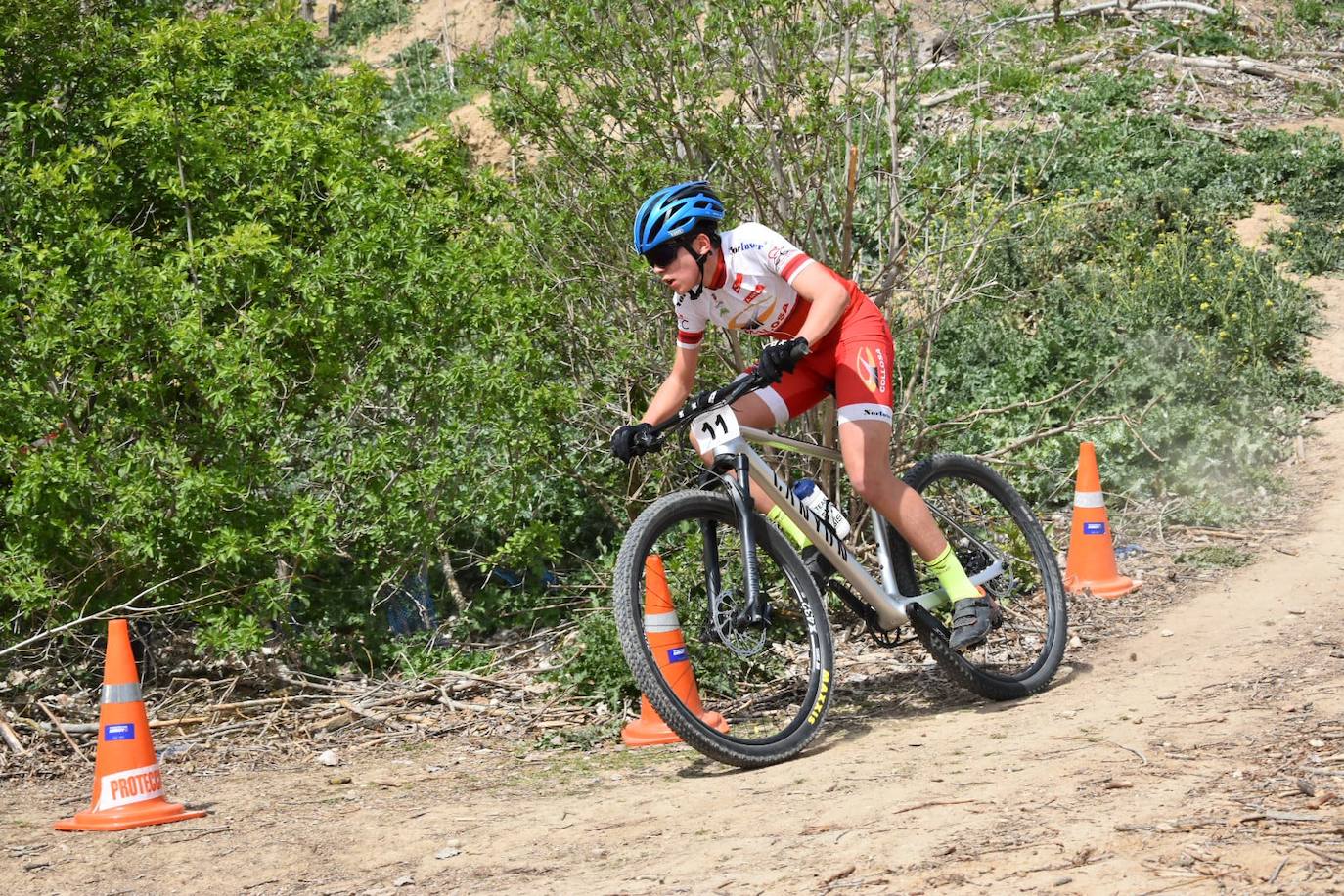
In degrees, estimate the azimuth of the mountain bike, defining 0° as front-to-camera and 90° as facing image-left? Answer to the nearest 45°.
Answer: approximately 45°

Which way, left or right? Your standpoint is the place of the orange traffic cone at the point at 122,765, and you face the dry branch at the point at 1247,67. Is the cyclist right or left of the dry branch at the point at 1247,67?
right

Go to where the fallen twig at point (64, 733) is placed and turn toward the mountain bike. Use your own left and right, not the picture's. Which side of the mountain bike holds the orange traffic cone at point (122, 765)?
right

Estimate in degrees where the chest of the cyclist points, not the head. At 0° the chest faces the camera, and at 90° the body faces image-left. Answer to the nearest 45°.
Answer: approximately 45°

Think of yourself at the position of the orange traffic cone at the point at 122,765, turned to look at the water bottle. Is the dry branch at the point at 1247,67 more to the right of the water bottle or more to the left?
left

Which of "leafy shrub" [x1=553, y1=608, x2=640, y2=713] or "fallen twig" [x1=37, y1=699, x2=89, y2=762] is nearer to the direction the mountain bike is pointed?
the fallen twig

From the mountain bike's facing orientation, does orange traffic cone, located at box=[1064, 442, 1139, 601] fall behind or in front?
behind

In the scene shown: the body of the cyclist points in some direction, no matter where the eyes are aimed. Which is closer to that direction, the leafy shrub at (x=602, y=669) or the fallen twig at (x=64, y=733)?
the fallen twig

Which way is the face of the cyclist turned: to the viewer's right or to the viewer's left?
to the viewer's left

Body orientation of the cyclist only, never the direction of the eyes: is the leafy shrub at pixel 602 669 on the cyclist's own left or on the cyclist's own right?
on the cyclist's own right

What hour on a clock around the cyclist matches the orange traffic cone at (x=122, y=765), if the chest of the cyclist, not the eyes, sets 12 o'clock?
The orange traffic cone is roughly at 1 o'clock from the cyclist.
